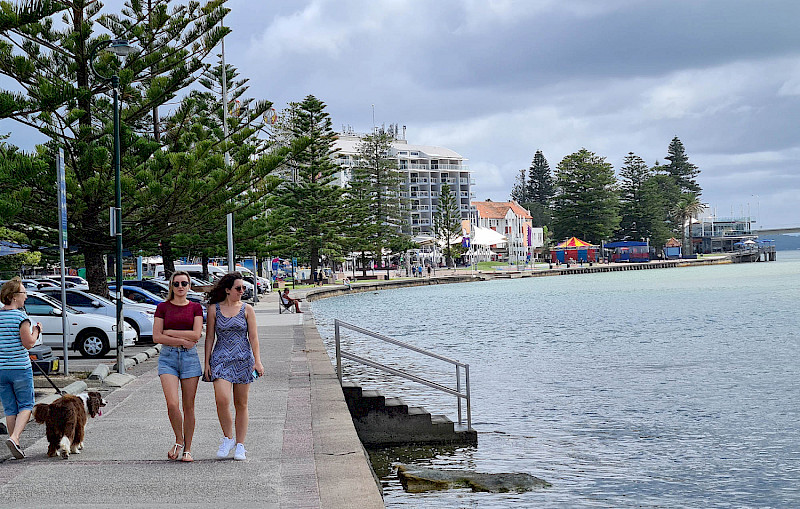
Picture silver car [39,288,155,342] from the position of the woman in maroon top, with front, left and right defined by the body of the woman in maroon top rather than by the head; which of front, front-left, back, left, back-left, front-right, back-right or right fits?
back

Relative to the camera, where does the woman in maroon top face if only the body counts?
toward the camera

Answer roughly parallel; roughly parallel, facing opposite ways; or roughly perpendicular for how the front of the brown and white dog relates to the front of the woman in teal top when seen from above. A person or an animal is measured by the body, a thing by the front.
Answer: roughly parallel

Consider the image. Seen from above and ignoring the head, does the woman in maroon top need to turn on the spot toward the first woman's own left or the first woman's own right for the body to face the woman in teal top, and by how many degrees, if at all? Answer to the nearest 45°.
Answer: approximately 135° to the first woman's own right

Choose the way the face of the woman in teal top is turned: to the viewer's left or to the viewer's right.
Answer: to the viewer's right

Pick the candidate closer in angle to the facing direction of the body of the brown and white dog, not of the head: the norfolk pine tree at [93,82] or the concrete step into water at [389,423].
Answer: the concrete step into water
